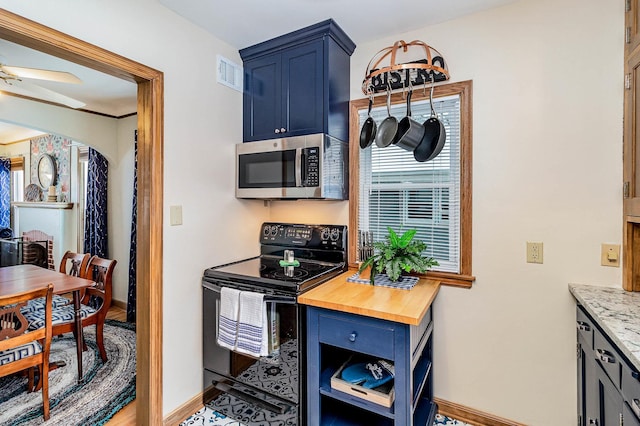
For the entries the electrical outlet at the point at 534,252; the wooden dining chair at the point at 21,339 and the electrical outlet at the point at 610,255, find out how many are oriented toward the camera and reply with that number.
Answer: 2

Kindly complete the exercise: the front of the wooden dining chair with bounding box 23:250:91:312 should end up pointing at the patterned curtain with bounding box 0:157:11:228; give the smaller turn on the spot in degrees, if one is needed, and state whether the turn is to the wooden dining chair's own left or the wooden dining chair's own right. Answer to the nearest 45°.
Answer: approximately 135° to the wooden dining chair's own right

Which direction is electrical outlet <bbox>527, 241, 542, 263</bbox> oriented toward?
toward the camera

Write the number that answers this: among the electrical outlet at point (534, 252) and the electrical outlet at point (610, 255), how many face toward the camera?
2

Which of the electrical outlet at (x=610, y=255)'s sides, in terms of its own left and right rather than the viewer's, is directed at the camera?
front

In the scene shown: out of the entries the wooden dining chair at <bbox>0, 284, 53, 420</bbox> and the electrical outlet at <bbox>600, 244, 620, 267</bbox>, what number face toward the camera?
1

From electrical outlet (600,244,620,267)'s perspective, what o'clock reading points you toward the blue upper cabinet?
The blue upper cabinet is roughly at 2 o'clock from the electrical outlet.

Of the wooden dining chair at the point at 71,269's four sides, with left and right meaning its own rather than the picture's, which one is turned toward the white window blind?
left

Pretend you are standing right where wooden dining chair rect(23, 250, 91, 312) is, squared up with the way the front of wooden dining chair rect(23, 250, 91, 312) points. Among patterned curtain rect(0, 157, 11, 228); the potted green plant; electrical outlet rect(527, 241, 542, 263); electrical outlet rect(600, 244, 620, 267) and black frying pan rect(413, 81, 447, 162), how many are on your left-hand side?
4

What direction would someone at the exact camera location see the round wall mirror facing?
facing the viewer and to the left of the viewer

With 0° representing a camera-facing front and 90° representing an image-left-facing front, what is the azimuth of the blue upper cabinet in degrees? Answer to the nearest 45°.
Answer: approximately 45°
